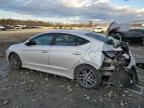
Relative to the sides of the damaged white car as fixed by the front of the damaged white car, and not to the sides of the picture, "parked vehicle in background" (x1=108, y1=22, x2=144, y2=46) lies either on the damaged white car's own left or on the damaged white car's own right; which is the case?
on the damaged white car's own right
